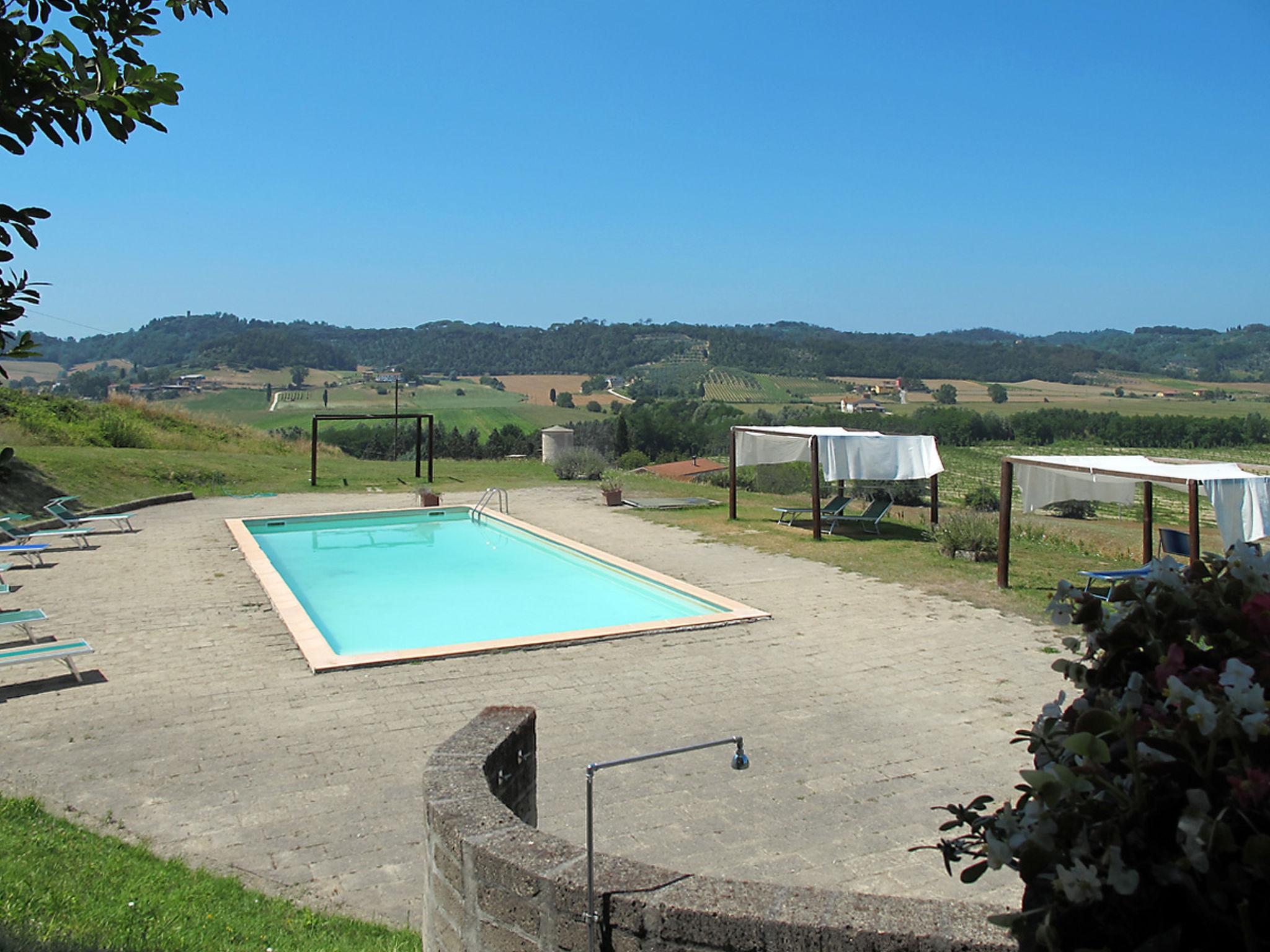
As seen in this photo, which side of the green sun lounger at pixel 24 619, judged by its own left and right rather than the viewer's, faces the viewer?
right

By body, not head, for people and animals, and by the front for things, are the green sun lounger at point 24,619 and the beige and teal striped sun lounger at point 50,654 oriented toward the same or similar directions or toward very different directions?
same or similar directions

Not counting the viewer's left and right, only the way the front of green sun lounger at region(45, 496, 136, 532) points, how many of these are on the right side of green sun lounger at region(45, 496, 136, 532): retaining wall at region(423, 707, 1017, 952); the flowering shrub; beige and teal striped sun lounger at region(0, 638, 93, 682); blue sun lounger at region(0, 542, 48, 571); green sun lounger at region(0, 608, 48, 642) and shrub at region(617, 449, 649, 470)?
5

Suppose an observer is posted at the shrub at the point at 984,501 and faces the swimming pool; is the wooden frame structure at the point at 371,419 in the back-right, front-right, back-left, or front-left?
front-right

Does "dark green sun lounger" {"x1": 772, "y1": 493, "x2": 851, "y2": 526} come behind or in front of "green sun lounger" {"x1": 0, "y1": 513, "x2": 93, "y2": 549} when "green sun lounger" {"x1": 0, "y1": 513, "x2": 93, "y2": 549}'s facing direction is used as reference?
in front

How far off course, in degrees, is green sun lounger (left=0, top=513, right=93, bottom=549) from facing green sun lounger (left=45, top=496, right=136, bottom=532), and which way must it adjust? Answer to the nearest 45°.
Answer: approximately 90° to its left

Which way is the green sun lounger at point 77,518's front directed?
to the viewer's right

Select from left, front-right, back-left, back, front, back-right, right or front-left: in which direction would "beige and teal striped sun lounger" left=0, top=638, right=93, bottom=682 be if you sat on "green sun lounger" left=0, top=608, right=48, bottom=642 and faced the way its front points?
right

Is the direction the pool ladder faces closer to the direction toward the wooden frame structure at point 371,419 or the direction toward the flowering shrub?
the flowering shrub

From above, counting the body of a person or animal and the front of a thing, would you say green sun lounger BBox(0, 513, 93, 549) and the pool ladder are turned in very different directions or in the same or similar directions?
very different directions

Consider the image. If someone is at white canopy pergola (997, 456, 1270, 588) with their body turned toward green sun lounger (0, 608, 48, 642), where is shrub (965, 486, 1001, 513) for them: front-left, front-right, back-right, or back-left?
back-right

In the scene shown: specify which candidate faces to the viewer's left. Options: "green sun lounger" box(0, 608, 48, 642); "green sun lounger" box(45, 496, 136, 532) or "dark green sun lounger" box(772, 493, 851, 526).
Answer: "dark green sun lounger" box(772, 493, 851, 526)

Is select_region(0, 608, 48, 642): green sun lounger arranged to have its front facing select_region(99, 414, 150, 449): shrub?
no

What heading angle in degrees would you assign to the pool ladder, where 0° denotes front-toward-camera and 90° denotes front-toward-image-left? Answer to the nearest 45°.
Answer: approximately 45°
